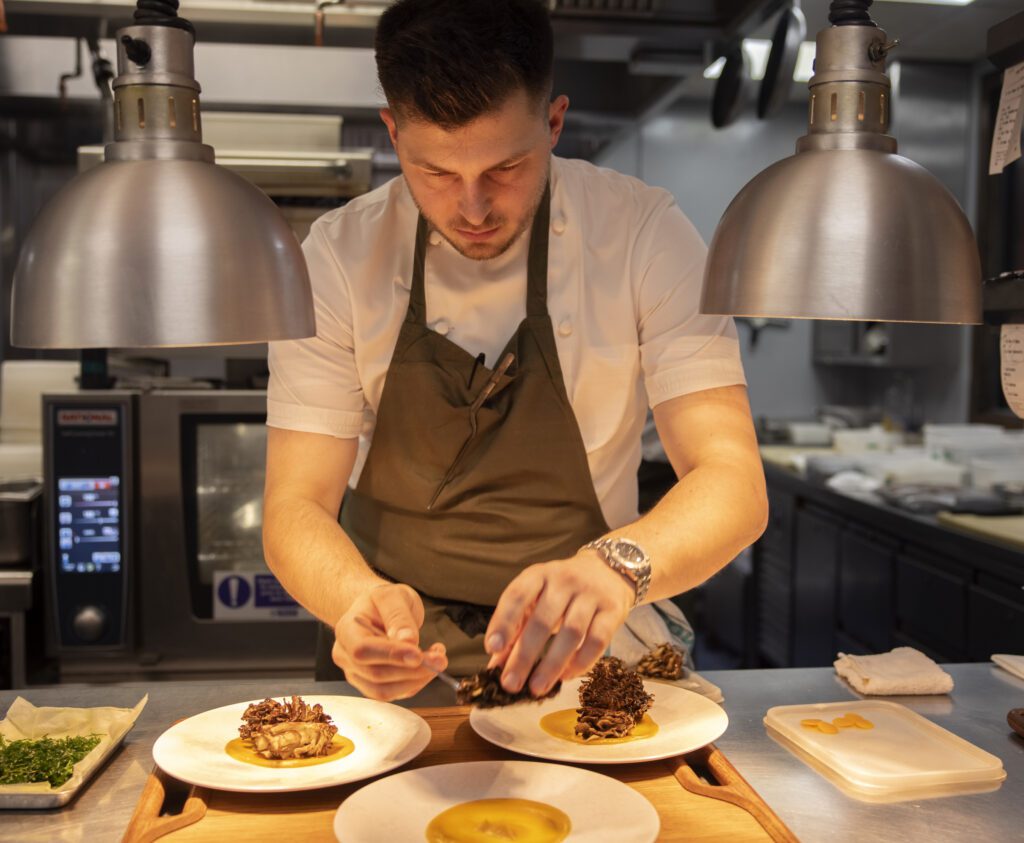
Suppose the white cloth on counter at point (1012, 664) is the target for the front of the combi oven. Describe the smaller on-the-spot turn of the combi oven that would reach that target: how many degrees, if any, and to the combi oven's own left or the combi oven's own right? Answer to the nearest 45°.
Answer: approximately 45° to the combi oven's own left

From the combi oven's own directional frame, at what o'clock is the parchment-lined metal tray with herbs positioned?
The parchment-lined metal tray with herbs is roughly at 12 o'clock from the combi oven.

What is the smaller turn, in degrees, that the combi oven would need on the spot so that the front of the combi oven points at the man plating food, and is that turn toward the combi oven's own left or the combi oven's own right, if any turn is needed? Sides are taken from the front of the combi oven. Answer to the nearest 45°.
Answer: approximately 45° to the combi oven's own left

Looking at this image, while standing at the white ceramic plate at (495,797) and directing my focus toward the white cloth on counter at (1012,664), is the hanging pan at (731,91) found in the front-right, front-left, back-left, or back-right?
front-left

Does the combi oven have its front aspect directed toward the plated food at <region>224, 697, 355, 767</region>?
yes

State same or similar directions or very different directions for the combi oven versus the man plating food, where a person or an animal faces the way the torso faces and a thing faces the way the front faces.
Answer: same or similar directions

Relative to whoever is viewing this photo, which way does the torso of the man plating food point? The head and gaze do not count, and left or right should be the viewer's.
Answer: facing the viewer

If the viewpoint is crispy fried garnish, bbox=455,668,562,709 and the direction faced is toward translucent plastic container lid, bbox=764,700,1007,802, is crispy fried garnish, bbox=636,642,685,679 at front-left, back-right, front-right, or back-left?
front-left

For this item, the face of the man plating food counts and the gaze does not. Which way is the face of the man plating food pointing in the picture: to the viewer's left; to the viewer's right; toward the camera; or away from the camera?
toward the camera

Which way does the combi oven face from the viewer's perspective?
toward the camera

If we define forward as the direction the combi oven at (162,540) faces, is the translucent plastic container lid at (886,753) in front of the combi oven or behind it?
in front

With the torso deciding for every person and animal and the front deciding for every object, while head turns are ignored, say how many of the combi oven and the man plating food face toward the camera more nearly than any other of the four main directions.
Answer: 2

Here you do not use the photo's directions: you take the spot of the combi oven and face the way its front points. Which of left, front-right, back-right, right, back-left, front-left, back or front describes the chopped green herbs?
front

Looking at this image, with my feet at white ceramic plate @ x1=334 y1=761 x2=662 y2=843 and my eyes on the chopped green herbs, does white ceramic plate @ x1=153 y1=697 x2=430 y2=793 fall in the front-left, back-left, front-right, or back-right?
front-right

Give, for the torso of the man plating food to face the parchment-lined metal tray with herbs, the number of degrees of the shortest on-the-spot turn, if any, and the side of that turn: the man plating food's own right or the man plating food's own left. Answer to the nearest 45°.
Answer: approximately 45° to the man plating food's own right

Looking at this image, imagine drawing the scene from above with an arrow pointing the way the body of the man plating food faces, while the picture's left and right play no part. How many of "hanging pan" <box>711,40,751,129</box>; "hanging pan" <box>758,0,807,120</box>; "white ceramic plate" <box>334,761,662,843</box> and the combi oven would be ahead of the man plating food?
1

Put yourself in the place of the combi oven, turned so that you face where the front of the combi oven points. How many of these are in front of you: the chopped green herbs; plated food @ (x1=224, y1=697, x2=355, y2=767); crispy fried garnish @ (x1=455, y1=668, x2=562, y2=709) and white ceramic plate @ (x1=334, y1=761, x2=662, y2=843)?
4

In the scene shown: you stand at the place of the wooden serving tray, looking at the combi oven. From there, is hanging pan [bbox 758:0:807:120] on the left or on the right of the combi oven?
right
